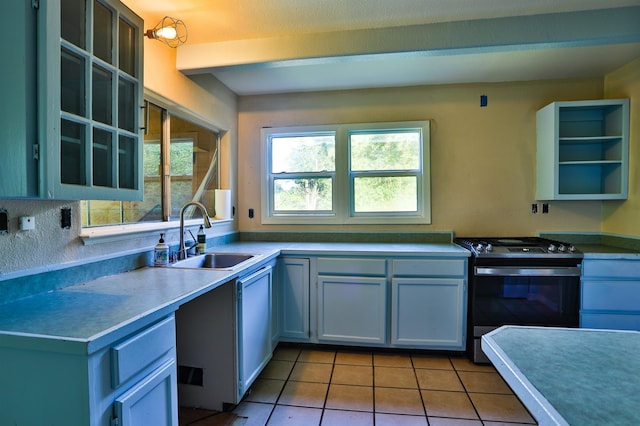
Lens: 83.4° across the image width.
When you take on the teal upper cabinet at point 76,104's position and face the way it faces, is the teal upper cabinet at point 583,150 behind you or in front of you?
in front

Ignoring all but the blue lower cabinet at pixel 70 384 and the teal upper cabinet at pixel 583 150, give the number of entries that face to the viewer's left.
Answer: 0

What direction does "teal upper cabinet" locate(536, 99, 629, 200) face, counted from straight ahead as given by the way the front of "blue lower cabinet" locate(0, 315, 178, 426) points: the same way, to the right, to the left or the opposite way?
to the right

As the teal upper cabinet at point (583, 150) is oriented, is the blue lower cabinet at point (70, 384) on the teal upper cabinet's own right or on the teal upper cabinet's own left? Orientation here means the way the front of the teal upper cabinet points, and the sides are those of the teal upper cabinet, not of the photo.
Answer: on the teal upper cabinet's own right

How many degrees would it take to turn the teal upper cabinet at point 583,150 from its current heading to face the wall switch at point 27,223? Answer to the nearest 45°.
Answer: approximately 90° to its right

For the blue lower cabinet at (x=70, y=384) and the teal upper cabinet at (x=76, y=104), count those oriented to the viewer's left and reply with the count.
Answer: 0

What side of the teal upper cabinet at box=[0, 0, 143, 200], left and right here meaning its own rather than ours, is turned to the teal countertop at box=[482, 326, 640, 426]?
front

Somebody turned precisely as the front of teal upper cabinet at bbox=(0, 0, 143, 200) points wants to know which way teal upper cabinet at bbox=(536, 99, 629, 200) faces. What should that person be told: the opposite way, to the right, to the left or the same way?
to the right

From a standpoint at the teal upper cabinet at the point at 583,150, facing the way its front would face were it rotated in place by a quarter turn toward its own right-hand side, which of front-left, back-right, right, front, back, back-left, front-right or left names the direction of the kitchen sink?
front

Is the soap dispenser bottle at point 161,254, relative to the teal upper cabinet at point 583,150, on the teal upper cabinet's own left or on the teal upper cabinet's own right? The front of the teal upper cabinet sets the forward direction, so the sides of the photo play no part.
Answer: on the teal upper cabinet's own right

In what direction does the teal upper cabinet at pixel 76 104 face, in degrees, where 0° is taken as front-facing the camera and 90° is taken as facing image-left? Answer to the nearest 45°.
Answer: approximately 315°

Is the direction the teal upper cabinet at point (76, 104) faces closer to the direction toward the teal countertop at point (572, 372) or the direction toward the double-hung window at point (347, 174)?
the teal countertop

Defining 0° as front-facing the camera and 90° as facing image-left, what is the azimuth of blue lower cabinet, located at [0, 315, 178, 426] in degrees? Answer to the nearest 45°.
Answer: approximately 315°

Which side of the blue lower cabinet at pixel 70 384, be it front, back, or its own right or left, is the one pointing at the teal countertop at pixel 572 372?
front
